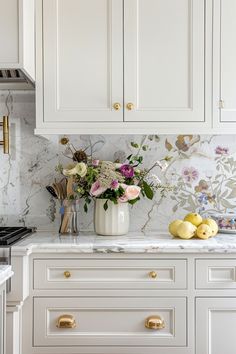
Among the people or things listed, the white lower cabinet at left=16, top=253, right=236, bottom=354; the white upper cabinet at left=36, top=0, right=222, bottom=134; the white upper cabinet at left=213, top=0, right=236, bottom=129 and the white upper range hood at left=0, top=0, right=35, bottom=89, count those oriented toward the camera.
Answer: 4

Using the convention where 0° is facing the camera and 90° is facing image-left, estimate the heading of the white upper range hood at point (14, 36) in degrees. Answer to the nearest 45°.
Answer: approximately 0°

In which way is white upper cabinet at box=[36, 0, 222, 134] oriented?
toward the camera

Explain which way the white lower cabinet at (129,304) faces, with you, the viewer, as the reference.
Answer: facing the viewer

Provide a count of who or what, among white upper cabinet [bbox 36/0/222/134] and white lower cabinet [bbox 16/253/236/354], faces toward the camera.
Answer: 2

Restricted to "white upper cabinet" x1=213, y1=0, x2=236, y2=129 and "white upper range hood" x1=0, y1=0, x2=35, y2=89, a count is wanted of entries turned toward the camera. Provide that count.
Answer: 2
